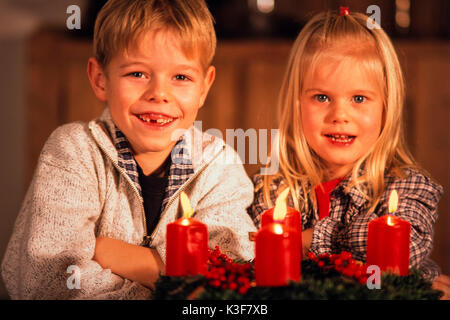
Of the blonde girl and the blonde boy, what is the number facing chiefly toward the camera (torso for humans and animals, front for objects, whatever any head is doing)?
2

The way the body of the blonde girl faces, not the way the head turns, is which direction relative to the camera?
toward the camera

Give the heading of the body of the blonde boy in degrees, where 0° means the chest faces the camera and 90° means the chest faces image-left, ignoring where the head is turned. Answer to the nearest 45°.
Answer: approximately 0°
